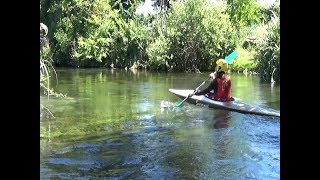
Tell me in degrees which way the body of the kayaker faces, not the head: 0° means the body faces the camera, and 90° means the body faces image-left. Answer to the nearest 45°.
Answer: approximately 135°

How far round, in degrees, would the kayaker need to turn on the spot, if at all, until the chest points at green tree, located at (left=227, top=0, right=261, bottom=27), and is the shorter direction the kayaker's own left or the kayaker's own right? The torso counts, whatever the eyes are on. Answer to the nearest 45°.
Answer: approximately 45° to the kayaker's own right
